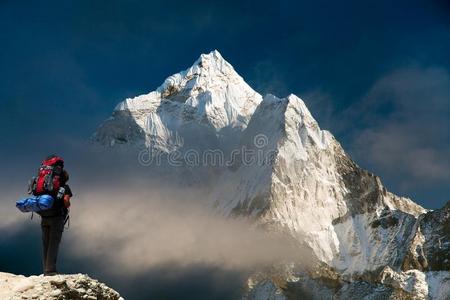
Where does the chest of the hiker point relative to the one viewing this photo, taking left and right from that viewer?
facing away from the viewer and to the right of the viewer
